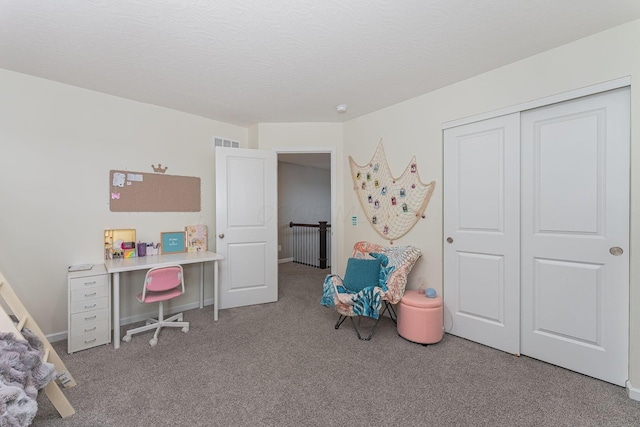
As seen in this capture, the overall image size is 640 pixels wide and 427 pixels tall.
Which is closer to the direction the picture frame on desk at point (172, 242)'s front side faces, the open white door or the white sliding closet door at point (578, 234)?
the white sliding closet door

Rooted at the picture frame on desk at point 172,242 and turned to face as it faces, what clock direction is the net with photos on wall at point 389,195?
The net with photos on wall is roughly at 10 o'clock from the picture frame on desk.

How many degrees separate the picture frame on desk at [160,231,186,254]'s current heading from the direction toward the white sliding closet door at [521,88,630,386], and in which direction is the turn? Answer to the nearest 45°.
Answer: approximately 45° to its left

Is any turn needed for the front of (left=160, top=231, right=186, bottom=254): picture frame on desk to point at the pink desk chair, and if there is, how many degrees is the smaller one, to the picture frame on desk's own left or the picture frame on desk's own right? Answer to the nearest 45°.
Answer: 0° — it already faces it

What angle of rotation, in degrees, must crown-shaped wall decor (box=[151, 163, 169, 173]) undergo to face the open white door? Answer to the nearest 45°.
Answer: approximately 90° to its left
